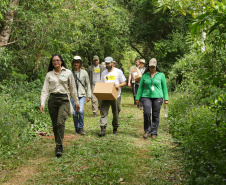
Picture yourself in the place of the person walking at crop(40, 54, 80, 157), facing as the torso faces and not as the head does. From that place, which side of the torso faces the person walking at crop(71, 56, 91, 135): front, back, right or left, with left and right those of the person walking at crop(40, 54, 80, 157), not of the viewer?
back

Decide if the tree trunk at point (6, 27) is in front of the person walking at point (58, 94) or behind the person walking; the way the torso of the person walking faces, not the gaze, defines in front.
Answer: behind

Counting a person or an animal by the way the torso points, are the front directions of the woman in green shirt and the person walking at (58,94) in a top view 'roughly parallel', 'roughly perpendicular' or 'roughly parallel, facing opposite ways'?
roughly parallel

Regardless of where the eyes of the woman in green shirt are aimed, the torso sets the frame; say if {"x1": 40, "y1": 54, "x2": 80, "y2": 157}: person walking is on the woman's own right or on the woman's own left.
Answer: on the woman's own right

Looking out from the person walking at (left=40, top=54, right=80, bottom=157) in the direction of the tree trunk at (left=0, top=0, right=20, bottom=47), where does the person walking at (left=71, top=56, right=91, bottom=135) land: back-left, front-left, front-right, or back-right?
front-right

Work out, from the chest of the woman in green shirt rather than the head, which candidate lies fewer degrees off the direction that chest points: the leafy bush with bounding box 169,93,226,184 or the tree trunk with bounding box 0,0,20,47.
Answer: the leafy bush

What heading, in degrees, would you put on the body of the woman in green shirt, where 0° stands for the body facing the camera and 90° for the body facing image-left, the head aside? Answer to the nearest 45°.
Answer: approximately 0°

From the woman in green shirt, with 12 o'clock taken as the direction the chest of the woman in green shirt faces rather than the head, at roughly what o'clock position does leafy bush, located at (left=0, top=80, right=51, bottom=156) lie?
The leafy bush is roughly at 3 o'clock from the woman in green shirt.

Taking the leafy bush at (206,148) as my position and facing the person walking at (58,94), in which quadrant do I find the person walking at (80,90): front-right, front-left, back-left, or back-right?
front-right

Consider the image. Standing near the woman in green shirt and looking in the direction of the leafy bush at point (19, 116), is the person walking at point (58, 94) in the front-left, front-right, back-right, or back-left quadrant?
front-left

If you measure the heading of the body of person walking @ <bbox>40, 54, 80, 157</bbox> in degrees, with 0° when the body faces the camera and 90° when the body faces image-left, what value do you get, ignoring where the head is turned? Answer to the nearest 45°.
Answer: approximately 0°

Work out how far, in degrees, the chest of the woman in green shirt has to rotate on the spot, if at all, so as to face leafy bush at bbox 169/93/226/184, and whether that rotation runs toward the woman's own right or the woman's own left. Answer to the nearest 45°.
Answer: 0° — they already face it

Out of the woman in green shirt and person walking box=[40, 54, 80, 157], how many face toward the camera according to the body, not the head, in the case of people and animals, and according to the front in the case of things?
2
